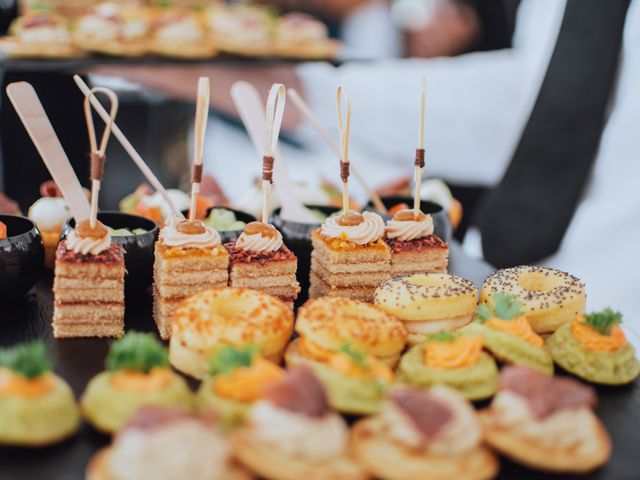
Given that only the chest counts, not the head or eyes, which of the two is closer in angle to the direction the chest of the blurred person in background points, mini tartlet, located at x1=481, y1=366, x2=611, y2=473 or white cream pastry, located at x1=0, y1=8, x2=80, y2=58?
the mini tartlet

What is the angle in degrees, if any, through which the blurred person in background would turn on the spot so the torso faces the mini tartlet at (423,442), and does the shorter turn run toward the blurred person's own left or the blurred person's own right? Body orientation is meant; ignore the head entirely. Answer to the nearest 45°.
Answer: approximately 45° to the blurred person's own left

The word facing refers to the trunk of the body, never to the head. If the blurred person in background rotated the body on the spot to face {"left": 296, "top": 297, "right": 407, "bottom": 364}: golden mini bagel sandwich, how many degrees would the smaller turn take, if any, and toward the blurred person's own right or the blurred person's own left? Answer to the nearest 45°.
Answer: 0° — they already face it

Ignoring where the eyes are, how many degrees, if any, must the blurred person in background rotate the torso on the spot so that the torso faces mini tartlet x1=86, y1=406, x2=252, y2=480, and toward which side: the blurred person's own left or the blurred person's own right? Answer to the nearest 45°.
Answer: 0° — they already face it

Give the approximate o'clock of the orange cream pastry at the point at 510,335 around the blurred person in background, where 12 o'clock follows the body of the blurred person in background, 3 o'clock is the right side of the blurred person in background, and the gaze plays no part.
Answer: The orange cream pastry is roughly at 11 o'clock from the blurred person in background.

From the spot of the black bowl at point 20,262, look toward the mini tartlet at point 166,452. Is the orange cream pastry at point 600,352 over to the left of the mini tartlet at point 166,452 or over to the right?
left

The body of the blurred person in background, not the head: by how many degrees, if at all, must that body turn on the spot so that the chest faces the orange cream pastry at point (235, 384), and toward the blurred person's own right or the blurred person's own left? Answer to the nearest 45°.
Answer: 0° — they already face it

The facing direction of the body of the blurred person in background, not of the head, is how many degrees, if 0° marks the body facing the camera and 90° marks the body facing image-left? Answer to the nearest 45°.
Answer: approximately 45°

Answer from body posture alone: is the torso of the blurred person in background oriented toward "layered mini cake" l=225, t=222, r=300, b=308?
yes
